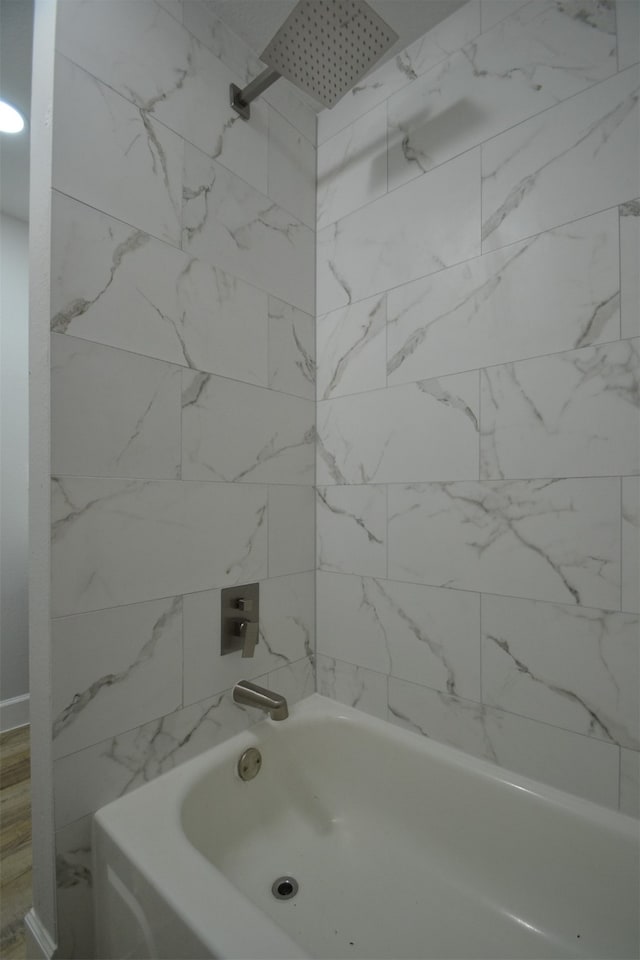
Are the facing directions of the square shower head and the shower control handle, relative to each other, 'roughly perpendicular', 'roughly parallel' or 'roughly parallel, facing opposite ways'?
roughly parallel

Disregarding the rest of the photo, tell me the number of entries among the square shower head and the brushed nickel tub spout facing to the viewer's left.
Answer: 0

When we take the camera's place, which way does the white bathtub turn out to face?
facing the viewer and to the left of the viewer

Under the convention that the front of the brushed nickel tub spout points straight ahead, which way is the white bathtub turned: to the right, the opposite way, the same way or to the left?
to the right

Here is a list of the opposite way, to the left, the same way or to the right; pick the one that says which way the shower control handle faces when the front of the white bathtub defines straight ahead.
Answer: to the left

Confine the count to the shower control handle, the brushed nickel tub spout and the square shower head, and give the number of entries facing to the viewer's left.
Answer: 0

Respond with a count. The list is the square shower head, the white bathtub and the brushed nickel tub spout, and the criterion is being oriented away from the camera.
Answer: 0

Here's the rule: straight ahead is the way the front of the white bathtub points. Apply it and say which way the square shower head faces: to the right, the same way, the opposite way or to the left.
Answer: to the left

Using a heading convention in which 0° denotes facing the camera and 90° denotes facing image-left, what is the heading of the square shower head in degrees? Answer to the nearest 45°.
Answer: approximately 315°

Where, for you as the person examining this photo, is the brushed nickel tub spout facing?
facing the viewer and to the right of the viewer
